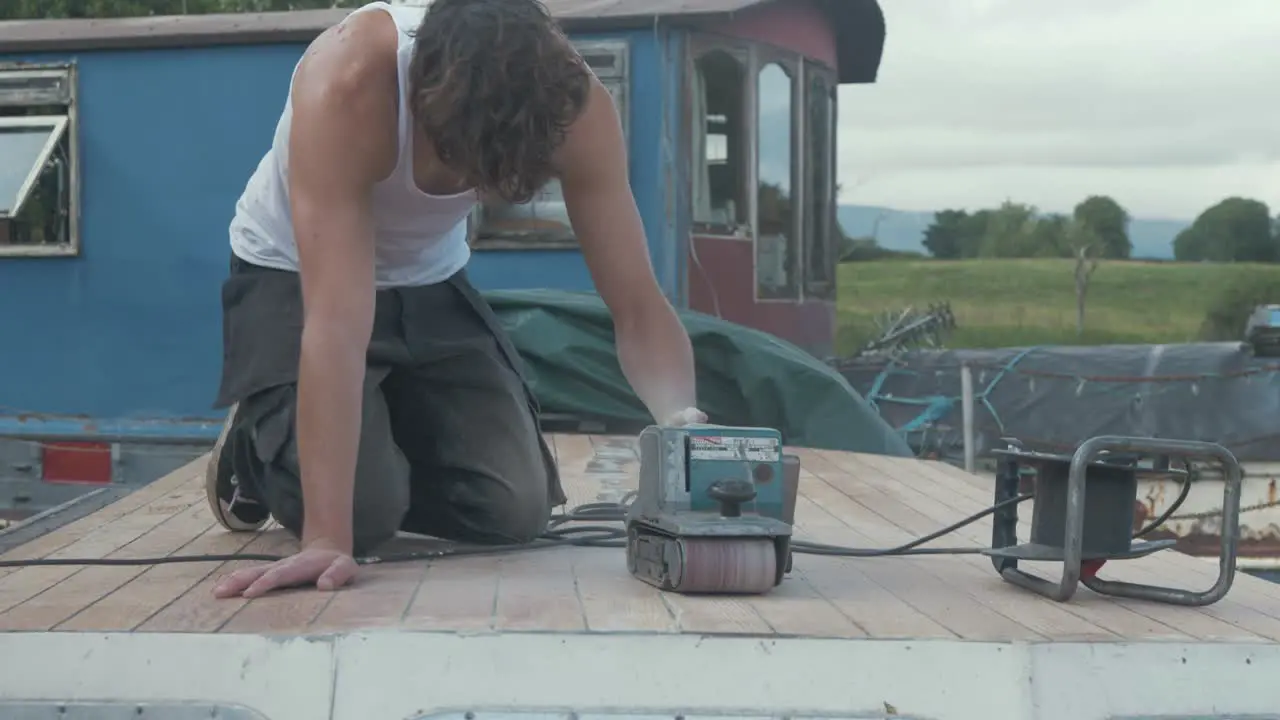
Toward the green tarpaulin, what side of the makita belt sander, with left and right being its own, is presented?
back

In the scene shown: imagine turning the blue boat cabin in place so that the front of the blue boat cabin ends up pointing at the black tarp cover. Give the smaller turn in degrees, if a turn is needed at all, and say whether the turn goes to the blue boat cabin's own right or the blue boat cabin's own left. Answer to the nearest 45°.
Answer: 0° — it already faces it

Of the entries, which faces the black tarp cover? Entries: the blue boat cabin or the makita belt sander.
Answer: the blue boat cabin

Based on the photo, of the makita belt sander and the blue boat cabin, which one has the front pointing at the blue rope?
the blue boat cabin

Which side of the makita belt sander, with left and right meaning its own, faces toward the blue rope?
back

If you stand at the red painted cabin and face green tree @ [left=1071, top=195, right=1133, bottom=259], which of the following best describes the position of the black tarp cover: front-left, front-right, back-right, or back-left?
front-right

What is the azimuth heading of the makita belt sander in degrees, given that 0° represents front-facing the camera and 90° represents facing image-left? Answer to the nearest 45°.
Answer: approximately 0°

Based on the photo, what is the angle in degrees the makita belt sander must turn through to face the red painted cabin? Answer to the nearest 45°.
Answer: approximately 180°

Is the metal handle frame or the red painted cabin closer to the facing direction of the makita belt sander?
the metal handle frame

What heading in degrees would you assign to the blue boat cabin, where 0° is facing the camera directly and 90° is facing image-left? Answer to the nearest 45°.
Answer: approximately 270°

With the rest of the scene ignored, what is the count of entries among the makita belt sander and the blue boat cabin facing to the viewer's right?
1

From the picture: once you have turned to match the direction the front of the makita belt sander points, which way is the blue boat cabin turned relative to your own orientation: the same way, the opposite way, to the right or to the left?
to the left

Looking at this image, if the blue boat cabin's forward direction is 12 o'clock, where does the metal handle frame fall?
The metal handle frame is roughly at 2 o'clock from the blue boat cabin.

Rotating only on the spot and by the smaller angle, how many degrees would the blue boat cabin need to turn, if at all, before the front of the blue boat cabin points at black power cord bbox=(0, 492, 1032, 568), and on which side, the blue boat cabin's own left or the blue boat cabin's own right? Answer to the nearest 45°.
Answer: approximately 90° to the blue boat cabin's own right
